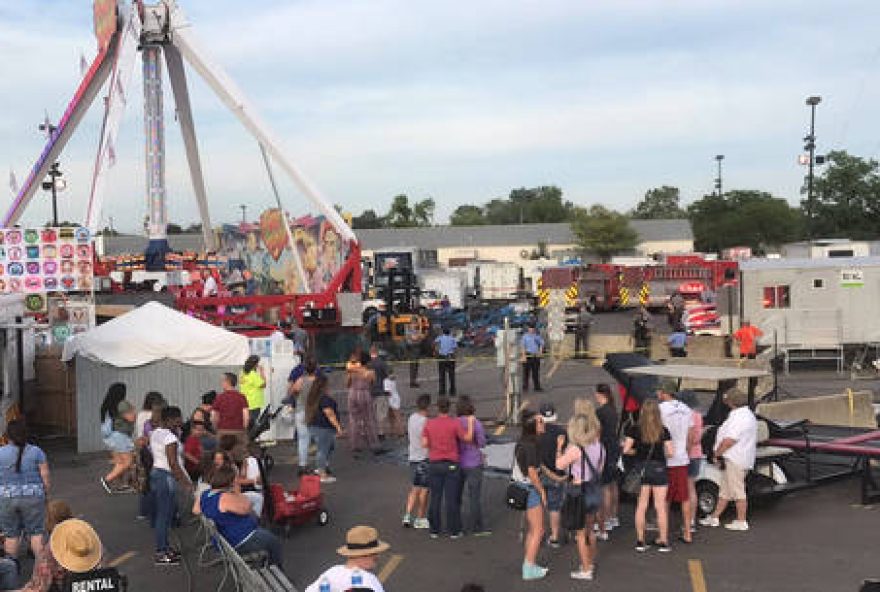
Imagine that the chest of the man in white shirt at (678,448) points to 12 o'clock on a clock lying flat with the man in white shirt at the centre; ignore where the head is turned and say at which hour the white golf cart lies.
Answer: The white golf cart is roughly at 2 o'clock from the man in white shirt.

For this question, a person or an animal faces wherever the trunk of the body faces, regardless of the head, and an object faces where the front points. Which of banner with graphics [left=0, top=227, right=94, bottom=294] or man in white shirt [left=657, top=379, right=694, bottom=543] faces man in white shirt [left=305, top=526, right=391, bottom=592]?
the banner with graphics

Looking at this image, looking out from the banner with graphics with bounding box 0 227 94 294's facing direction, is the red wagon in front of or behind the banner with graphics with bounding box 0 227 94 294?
in front

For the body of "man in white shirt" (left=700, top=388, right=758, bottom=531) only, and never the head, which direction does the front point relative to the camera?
to the viewer's left

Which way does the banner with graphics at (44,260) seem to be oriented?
toward the camera

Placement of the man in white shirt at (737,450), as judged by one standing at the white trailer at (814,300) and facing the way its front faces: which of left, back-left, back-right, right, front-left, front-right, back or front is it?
front

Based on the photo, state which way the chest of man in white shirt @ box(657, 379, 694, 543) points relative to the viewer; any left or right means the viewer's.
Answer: facing away from the viewer and to the left of the viewer

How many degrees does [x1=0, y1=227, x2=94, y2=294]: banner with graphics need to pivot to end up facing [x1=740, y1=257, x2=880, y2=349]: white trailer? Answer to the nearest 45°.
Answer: approximately 90° to its left

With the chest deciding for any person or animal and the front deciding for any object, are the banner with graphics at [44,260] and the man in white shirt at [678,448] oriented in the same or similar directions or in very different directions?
very different directions

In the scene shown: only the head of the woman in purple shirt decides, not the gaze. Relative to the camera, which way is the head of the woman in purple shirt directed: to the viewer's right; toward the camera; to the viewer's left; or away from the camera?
away from the camera

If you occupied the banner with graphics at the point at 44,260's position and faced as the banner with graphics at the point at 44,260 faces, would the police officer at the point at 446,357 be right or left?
on its left

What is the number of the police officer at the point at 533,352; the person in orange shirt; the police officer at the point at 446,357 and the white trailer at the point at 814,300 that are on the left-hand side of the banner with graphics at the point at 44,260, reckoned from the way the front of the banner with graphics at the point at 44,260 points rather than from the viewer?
4

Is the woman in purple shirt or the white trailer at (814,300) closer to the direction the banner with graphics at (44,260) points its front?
the woman in purple shirt
